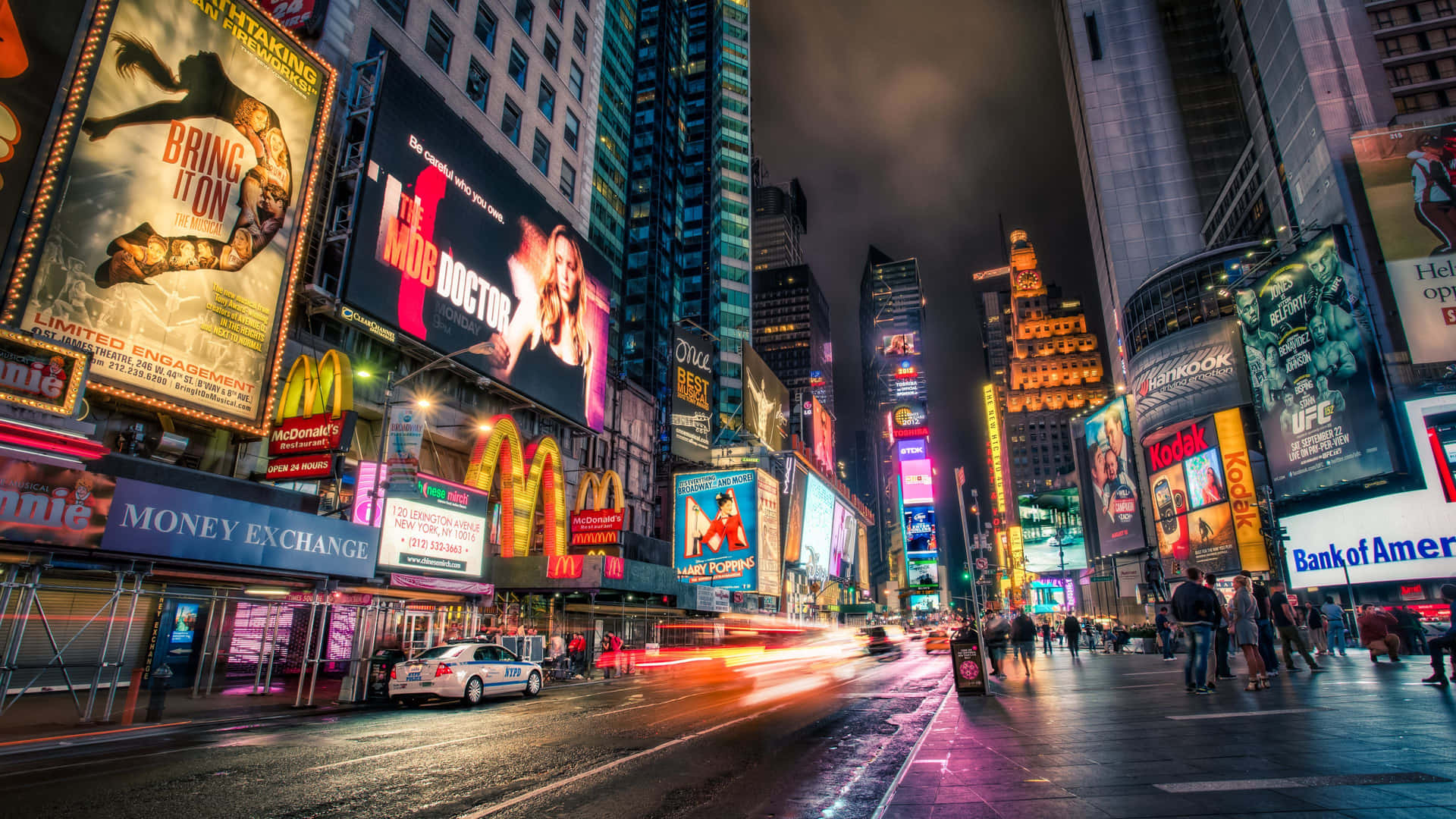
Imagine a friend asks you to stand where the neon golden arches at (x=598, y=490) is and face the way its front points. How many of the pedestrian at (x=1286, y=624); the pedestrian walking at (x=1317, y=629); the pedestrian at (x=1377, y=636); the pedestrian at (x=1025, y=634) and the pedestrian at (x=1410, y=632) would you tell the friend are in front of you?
5

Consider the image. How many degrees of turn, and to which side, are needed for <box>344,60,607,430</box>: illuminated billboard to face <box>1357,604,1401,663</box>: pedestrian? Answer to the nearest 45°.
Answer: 0° — it already faces them

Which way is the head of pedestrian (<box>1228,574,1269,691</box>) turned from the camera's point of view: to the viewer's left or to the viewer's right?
to the viewer's left

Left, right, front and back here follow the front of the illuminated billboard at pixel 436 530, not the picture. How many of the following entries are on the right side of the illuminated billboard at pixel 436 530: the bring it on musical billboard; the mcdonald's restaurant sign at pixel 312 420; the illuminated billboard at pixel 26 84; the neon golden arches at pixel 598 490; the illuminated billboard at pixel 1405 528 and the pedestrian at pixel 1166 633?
3

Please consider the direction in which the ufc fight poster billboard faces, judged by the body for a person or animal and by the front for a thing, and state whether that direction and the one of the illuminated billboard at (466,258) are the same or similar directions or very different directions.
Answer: very different directions

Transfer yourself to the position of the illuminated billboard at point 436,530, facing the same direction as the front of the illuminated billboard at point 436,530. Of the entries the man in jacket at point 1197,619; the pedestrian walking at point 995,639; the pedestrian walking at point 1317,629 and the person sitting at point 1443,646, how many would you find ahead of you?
4
